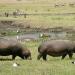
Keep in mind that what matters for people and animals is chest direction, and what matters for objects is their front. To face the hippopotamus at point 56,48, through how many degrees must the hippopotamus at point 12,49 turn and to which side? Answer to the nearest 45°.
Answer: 0° — it already faces it

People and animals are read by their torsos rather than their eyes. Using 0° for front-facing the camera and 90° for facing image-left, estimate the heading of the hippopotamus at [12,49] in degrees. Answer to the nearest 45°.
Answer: approximately 270°
